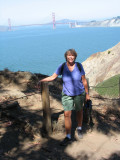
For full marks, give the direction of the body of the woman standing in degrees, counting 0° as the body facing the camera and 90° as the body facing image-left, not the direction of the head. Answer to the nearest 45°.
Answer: approximately 0°

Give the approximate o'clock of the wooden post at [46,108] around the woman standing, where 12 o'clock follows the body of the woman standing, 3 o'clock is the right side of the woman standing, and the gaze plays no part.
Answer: The wooden post is roughly at 4 o'clock from the woman standing.
